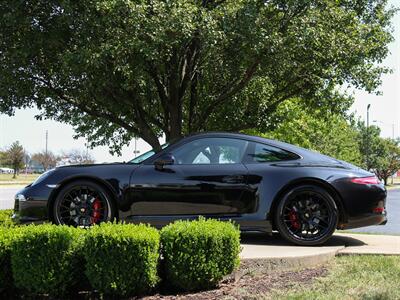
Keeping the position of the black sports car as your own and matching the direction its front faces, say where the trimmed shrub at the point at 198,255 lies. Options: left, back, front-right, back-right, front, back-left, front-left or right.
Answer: left

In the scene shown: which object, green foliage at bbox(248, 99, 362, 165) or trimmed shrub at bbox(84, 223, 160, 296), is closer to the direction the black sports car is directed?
the trimmed shrub

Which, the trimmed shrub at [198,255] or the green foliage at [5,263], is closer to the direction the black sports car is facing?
the green foliage

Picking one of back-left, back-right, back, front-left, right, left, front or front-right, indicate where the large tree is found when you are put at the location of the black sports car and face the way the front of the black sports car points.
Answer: right

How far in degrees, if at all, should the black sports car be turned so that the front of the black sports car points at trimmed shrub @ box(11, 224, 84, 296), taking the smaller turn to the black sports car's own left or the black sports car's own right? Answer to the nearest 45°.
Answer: approximately 45° to the black sports car's own left

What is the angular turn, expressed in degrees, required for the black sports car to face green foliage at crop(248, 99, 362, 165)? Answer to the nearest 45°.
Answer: approximately 90° to its right

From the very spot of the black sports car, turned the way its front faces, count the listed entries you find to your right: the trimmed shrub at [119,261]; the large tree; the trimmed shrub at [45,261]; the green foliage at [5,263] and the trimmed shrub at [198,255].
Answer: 1

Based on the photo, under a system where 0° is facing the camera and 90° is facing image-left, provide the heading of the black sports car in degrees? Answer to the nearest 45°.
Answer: approximately 90°

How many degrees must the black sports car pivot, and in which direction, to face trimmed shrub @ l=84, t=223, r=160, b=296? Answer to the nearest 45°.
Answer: approximately 45° to its left
